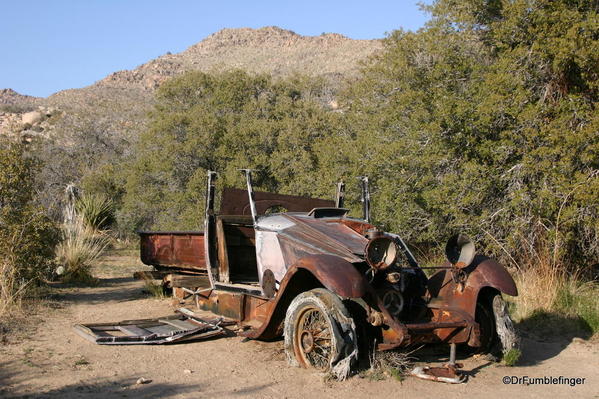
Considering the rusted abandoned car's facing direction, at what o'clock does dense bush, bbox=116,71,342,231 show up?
The dense bush is roughly at 7 o'clock from the rusted abandoned car.

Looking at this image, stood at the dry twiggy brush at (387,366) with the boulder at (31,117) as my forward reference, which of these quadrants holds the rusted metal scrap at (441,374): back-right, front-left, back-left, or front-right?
back-right

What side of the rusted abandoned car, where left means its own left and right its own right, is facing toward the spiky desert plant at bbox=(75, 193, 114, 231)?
back

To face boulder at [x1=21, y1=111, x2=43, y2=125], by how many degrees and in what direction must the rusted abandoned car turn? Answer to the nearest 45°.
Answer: approximately 180°

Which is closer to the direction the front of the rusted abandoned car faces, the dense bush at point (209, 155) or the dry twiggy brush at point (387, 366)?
the dry twiggy brush

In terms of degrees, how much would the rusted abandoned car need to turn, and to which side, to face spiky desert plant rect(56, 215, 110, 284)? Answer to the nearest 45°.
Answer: approximately 180°

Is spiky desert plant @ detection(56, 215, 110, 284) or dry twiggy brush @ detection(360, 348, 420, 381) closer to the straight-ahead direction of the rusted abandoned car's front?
the dry twiggy brush

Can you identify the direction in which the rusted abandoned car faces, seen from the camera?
facing the viewer and to the right of the viewer

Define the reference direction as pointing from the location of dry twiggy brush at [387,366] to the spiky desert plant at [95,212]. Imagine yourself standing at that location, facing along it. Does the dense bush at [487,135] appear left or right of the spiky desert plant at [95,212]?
right
